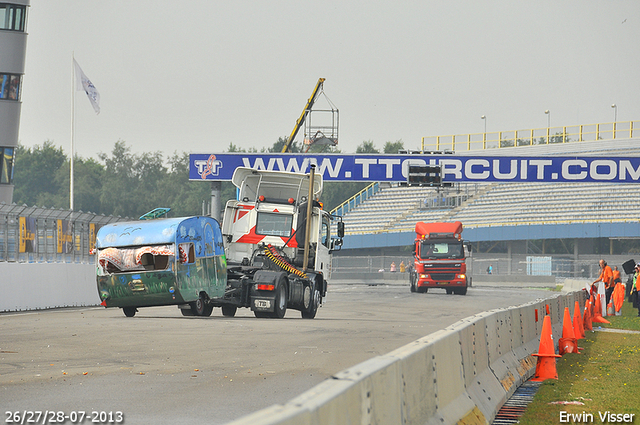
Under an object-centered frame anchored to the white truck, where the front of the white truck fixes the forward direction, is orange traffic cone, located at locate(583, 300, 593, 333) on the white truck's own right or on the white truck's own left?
on the white truck's own right

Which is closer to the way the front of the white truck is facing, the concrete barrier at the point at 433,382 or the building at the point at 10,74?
the building

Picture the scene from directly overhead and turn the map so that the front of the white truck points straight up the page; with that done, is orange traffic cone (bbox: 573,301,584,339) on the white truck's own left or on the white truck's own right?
on the white truck's own right

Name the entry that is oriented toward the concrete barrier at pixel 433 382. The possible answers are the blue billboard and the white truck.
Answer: the blue billboard

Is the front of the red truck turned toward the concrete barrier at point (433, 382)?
yes

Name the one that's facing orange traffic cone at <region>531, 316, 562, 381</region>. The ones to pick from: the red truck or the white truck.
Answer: the red truck

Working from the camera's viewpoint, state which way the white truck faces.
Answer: facing away from the viewer and to the right of the viewer

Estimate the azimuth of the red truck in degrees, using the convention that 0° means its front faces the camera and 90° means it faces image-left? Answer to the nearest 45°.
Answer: approximately 0°

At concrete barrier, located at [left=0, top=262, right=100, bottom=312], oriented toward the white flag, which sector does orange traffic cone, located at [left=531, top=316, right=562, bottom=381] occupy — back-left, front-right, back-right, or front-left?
back-right

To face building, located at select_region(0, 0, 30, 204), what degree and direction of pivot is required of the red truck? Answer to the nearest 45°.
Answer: approximately 90° to its right
